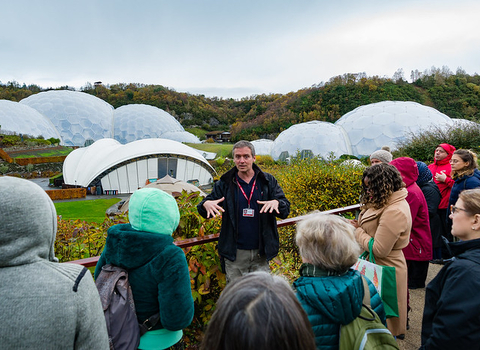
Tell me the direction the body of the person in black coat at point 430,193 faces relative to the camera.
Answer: to the viewer's left

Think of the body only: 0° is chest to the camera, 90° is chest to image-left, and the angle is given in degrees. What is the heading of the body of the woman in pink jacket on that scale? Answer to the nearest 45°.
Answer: approximately 90°

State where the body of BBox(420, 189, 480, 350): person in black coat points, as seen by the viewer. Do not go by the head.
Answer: to the viewer's left

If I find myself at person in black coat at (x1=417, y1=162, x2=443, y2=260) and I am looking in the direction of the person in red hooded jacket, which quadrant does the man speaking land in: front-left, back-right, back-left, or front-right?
back-left

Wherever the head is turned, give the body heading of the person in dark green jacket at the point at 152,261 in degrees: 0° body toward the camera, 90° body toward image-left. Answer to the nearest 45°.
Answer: approximately 225°

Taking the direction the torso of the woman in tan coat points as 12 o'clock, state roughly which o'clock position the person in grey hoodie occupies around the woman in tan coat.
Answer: The person in grey hoodie is roughly at 10 o'clock from the woman in tan coat.

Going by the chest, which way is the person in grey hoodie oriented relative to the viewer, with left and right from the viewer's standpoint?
facing away from the viewer and to the right of the viewer

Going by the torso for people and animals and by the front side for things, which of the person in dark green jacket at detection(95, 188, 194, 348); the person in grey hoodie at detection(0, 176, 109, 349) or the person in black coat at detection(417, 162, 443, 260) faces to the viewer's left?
the person in black coat

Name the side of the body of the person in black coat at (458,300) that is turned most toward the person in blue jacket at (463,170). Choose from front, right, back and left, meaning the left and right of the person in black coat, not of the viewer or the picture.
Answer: right

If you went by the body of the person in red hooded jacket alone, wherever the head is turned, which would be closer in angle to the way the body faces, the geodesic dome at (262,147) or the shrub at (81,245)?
the shrub

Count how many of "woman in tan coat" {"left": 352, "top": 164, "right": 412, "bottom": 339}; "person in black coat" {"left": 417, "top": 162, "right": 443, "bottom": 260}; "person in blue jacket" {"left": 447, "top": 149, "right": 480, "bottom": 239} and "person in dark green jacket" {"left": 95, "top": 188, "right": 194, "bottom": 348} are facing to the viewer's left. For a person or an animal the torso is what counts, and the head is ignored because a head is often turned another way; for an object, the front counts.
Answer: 3

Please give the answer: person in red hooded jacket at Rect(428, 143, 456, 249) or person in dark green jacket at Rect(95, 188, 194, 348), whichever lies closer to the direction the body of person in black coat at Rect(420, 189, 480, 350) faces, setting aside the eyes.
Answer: the person in dark green jacket
